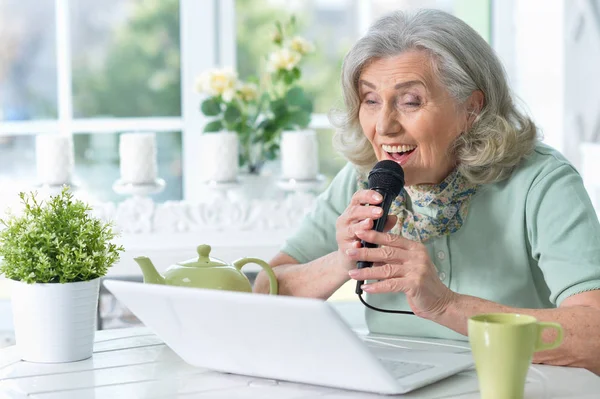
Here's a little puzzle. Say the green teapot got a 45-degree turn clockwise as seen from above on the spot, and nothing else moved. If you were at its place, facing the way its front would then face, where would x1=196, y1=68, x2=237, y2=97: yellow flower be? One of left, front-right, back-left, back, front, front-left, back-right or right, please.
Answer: front-right

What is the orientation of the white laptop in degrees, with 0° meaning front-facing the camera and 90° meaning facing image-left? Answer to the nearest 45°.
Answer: approximately 225°

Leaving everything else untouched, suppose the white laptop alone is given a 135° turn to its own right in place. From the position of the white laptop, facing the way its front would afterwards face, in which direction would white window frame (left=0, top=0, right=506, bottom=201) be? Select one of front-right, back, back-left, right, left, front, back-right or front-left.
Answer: back

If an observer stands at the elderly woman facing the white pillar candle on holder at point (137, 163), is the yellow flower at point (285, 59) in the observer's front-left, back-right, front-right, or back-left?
front-right

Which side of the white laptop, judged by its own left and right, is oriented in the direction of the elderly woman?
front

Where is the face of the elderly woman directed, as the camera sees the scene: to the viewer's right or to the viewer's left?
to the viewer's left

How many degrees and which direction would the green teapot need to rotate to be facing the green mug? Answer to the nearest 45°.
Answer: approximately 135° to its left

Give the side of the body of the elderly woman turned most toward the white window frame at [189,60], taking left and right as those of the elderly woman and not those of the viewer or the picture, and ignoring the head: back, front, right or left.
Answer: right

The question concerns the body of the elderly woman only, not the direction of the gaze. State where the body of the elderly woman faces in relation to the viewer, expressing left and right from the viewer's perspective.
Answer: facing the viewer and to the left of the viewer

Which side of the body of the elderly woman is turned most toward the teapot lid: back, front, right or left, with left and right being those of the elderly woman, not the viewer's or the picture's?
front

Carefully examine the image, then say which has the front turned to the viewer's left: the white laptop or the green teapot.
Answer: the green teapot

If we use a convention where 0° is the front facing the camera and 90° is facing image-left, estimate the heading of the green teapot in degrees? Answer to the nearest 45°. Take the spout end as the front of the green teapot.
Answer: approximately 90°

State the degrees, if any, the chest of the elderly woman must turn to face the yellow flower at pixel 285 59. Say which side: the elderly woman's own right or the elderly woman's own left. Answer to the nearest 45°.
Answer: approximately 90° to the elderly woman's own right

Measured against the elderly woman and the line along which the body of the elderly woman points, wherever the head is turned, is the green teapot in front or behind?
in front
